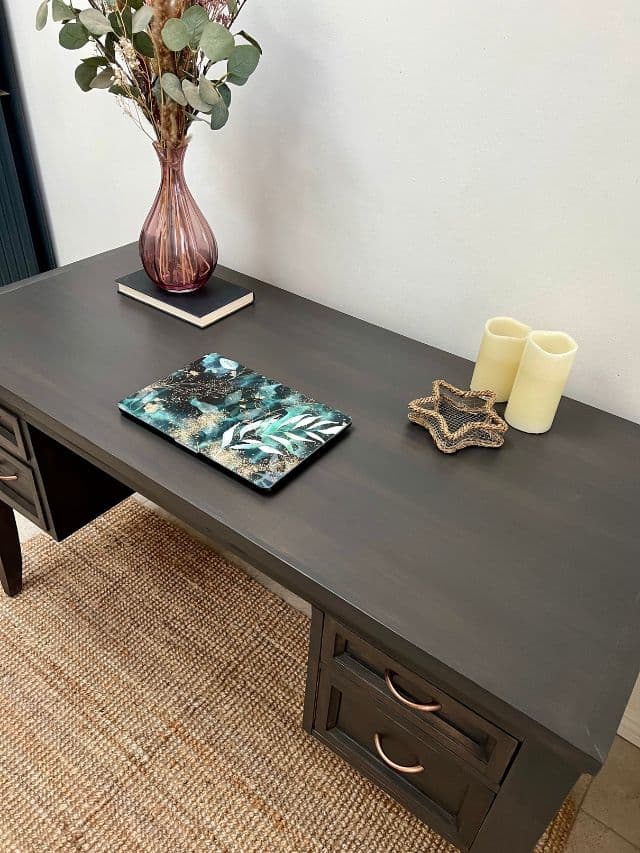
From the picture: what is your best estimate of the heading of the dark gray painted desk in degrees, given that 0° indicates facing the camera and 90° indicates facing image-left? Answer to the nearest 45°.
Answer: approximately 45°
